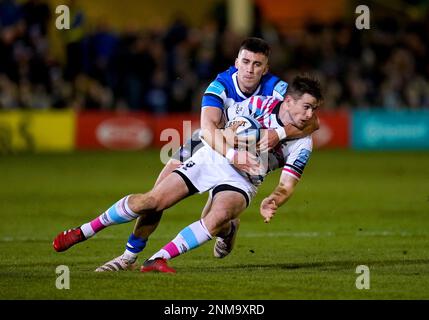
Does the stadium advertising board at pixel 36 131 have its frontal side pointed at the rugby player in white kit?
yes

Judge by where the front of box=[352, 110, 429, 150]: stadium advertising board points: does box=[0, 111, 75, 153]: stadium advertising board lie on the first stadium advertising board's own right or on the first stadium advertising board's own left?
on the first stadium advertising board's own right

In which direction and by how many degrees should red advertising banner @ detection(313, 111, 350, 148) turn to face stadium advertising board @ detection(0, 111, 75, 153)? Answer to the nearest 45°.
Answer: approximately 90° to its right

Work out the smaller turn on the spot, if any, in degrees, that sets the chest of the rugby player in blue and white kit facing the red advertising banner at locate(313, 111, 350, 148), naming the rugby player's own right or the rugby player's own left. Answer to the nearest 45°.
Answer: approximately 180°

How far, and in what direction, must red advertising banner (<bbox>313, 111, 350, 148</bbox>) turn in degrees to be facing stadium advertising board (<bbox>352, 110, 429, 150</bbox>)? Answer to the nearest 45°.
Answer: approximately 90° to its left

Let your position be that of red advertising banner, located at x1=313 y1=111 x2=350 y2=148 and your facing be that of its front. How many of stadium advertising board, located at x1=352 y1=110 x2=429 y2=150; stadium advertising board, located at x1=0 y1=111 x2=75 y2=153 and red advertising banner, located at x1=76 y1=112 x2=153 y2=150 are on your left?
1
